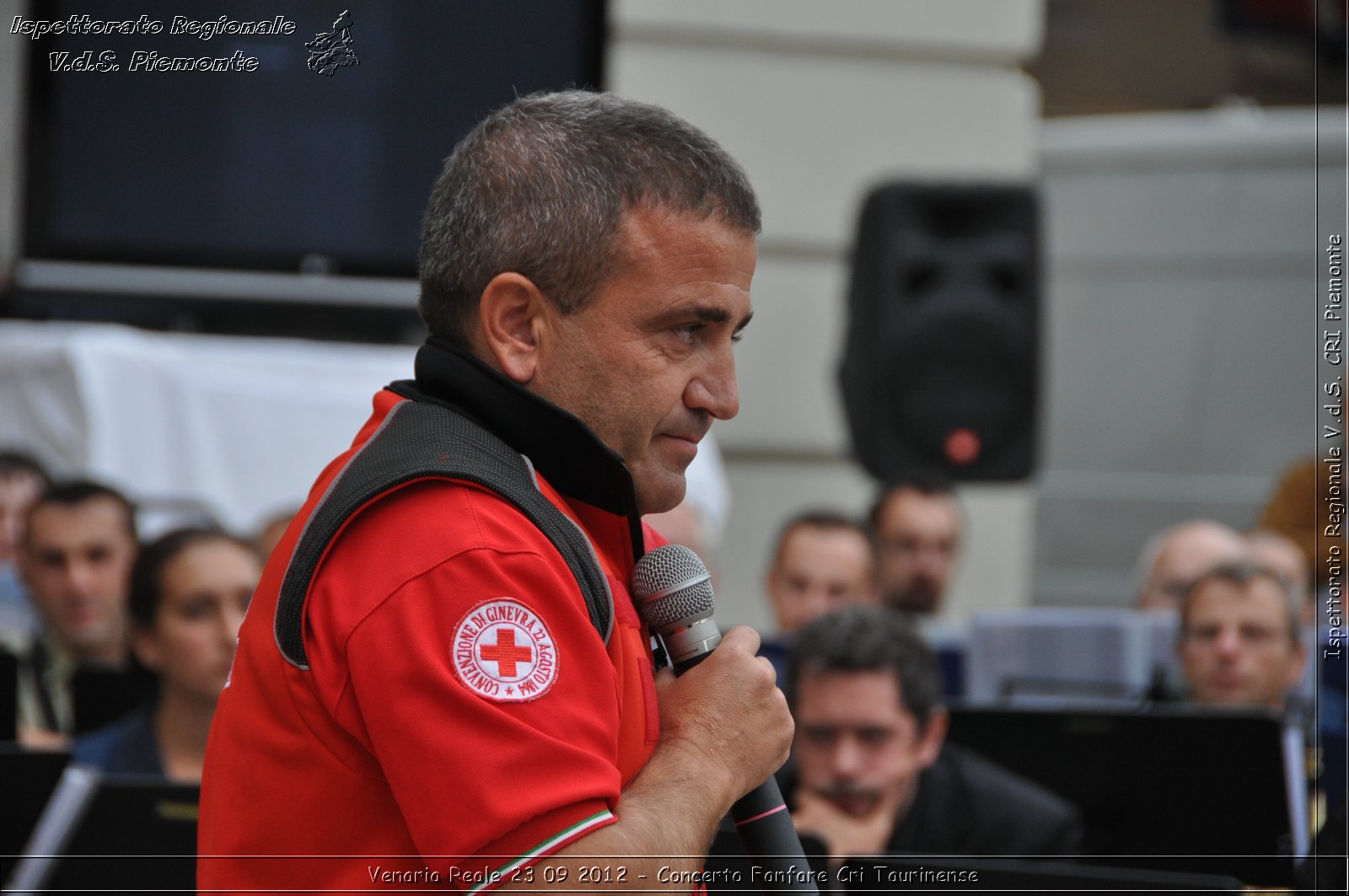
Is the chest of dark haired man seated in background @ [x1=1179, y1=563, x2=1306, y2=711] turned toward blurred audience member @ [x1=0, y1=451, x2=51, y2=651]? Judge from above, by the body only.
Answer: no

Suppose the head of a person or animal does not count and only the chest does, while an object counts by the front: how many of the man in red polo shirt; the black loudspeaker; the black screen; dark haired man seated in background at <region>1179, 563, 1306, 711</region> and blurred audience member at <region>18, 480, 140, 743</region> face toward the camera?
4

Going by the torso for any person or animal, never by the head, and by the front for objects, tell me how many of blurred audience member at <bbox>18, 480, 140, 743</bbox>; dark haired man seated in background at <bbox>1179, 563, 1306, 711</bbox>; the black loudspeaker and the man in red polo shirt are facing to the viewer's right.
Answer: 1

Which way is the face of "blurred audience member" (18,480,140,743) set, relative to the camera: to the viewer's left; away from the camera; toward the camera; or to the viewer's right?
toward the camera

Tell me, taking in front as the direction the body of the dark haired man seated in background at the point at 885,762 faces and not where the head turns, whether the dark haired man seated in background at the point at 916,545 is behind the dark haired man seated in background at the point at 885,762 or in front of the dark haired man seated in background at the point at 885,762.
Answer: behind

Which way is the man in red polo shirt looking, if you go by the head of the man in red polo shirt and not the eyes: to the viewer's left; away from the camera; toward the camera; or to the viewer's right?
to the viewer's right

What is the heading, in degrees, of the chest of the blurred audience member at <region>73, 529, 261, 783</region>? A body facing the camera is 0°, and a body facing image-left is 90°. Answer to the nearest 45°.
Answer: approximately 315°

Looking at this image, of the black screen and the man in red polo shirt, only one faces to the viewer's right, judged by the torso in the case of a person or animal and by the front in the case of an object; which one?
the man in red polo shirt

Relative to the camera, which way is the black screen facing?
toward the camera

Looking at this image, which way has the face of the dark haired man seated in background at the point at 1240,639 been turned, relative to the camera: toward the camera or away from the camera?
toward the camera

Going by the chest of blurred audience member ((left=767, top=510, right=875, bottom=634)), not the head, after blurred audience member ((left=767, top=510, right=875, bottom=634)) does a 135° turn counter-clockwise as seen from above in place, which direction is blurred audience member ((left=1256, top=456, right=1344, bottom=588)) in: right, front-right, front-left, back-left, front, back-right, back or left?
front

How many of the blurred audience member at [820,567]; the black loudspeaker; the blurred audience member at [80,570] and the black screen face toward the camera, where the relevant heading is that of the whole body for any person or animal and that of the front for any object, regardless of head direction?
4

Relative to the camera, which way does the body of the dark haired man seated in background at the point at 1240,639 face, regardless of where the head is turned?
toward the camera

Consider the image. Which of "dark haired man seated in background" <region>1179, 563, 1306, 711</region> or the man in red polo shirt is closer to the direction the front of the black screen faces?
the man in red polo shirt

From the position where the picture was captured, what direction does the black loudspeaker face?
facing the viewer

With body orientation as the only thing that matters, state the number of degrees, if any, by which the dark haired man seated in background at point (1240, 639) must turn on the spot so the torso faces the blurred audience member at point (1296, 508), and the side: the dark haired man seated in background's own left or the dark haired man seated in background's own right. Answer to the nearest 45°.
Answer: approximately 180°

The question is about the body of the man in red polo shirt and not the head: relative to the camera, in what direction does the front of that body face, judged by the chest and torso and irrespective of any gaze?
to the viewer's right
